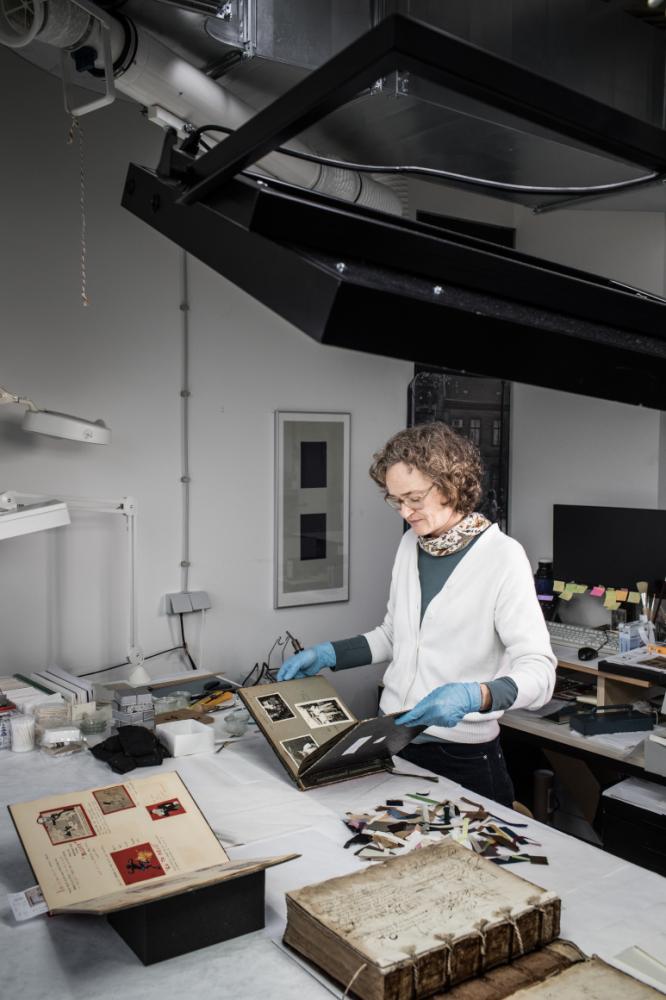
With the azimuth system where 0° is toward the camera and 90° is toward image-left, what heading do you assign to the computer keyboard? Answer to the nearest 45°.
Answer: approximately 0°

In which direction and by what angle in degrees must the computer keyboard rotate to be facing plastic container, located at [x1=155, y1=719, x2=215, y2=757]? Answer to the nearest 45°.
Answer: approximately 45° to its right

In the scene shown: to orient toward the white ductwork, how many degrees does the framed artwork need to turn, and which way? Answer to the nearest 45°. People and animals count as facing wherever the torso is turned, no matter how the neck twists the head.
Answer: approximately 45° to its right

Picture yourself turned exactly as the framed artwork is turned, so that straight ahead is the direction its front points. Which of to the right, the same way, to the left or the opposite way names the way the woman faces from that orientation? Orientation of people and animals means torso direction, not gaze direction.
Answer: to the right

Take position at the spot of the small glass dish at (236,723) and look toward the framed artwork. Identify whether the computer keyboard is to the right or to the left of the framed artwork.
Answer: right

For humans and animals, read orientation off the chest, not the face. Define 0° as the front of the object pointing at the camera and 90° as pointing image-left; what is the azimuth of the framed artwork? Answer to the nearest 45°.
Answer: approximately 315°

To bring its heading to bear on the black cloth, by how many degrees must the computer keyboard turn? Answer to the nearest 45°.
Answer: approximately 45° to its right
